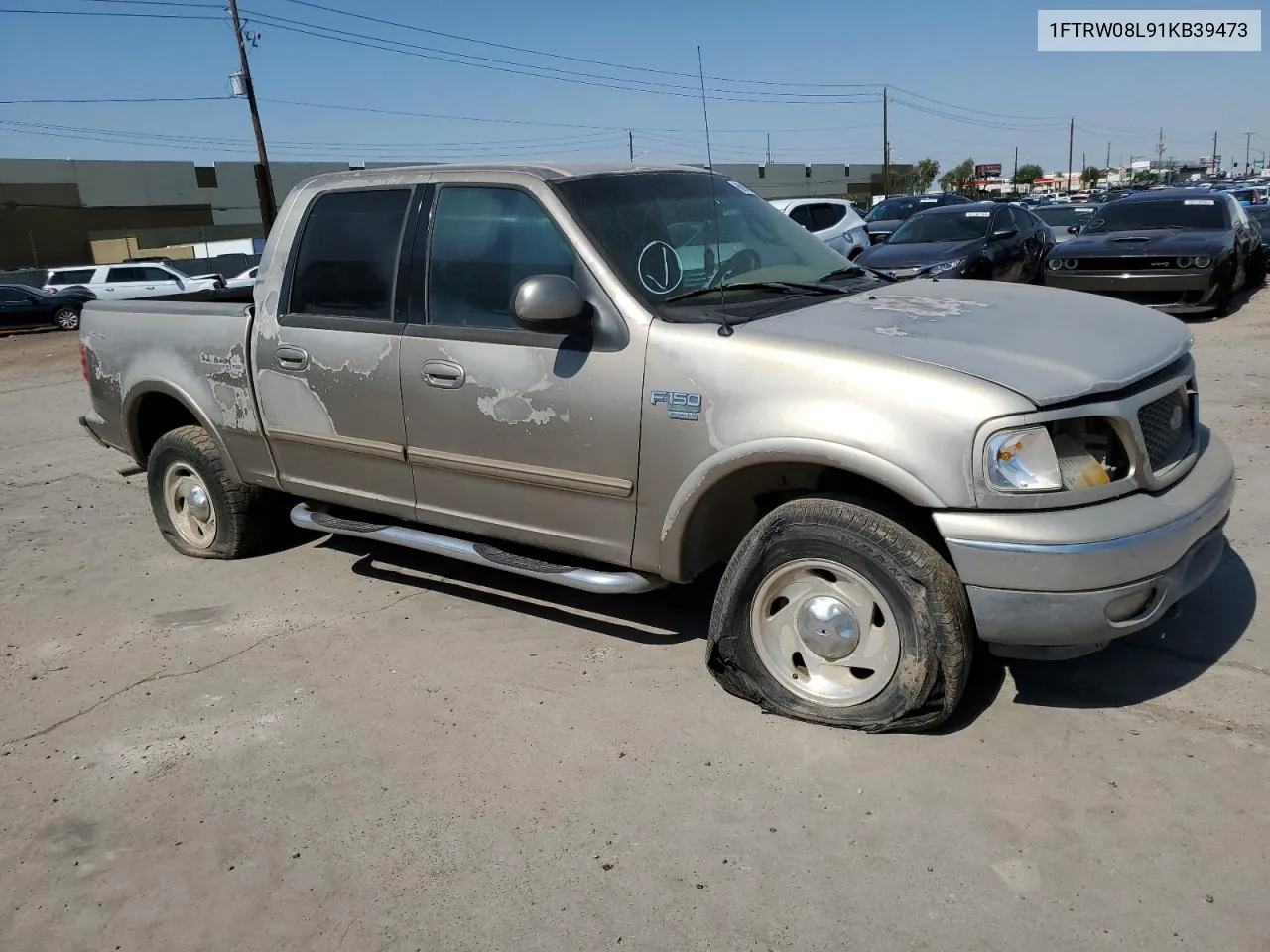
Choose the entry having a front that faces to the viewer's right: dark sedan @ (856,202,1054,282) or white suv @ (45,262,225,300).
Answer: the white suv

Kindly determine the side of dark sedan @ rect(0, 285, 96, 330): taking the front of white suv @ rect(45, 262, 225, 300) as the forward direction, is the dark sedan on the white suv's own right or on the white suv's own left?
on the white suv's own right

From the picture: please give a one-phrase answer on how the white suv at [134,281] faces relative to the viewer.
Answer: facing to the right of the viewer

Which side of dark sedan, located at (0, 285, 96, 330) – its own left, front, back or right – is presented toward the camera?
right

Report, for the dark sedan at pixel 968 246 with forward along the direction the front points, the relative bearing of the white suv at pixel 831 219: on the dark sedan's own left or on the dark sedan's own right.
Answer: on the dark sedan's own right

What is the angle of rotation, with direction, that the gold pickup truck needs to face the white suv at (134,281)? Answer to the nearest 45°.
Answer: approximately 180°

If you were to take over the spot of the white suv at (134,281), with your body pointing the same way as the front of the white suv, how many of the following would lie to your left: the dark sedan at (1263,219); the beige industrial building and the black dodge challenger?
1
